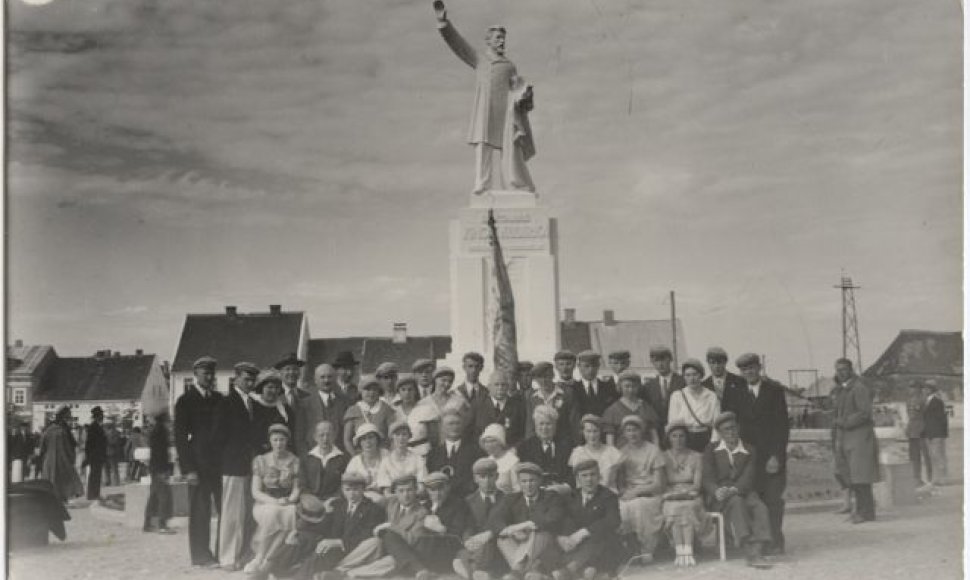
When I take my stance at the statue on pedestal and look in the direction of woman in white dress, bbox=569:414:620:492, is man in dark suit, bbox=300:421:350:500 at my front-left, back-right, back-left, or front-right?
front-right

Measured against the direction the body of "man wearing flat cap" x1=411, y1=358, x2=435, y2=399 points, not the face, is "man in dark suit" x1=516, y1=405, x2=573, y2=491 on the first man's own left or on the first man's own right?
on the first man's own left

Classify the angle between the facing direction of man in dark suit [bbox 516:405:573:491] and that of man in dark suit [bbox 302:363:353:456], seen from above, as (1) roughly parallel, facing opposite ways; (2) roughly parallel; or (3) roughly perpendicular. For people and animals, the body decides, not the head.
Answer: roughly parallel

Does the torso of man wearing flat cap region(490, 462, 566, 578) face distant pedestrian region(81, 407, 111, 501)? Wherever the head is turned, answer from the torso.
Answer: no

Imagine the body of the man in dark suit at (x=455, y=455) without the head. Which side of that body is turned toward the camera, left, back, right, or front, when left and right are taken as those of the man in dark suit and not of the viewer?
front

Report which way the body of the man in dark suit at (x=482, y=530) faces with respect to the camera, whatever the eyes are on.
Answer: toward the camera

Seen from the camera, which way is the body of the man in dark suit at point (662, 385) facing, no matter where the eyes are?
toward the camera
